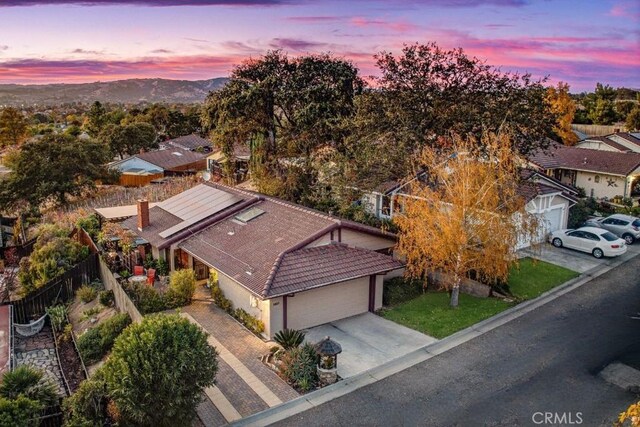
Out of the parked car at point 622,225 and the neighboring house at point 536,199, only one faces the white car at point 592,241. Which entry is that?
the neighboring house

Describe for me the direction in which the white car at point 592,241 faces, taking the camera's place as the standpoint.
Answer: facing away from the viewer and to the left of the viewer

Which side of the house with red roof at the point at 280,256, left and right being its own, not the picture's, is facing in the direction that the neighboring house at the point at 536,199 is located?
left

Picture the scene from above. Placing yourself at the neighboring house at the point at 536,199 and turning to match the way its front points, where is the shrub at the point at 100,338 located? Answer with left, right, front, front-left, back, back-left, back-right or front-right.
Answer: right

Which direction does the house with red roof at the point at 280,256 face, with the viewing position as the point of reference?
facing the viewer and to the right of the viewer

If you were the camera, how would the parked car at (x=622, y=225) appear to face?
facing away from the viewer and to the left of the viewer

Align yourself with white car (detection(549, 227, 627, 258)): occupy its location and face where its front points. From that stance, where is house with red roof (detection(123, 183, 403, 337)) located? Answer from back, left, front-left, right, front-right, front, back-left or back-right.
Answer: left

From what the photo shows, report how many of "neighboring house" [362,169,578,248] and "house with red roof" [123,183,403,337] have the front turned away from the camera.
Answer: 0

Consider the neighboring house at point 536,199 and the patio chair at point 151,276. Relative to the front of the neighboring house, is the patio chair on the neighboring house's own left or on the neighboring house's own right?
on the neighboring house's own right

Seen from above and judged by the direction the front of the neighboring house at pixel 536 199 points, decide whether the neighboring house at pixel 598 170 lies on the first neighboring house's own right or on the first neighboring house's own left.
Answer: on the first neighboring house's own left

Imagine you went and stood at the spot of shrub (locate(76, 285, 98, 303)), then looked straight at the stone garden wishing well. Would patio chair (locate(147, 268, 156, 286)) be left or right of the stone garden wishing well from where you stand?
left
